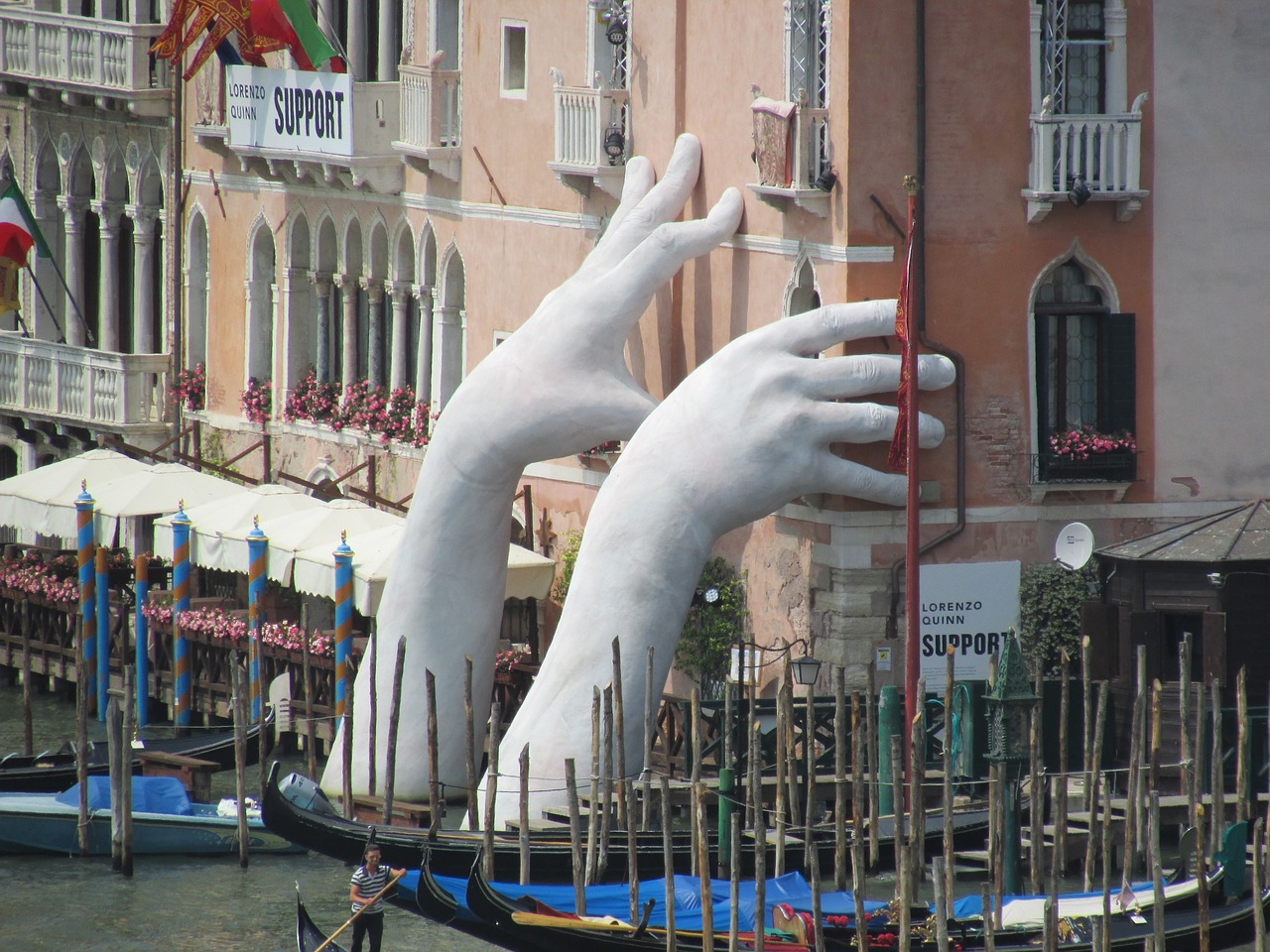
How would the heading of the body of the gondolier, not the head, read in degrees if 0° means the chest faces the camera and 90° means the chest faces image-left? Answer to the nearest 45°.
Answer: approximately 0°

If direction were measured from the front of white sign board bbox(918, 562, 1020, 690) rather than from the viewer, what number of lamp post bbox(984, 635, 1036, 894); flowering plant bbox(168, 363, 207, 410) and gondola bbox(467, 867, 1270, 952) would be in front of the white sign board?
2

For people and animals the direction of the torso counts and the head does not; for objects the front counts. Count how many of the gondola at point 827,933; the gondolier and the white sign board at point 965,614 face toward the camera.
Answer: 2

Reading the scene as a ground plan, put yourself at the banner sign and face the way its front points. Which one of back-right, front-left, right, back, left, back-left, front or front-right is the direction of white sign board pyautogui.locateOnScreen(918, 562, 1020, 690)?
left

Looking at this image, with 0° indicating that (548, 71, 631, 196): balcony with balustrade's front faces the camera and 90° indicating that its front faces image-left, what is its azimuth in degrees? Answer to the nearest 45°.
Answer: approximately 45°

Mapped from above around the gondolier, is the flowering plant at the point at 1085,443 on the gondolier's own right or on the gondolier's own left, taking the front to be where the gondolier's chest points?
on the gondolier's own left

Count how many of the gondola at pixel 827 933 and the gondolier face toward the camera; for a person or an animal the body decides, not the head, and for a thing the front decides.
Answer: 1

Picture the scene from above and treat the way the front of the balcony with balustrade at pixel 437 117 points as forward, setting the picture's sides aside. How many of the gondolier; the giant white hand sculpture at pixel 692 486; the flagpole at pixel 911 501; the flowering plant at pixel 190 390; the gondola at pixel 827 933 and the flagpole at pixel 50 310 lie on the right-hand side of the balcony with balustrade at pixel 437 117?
2

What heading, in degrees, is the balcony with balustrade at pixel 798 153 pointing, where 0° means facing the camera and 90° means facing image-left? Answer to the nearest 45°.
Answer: approximately 45°
